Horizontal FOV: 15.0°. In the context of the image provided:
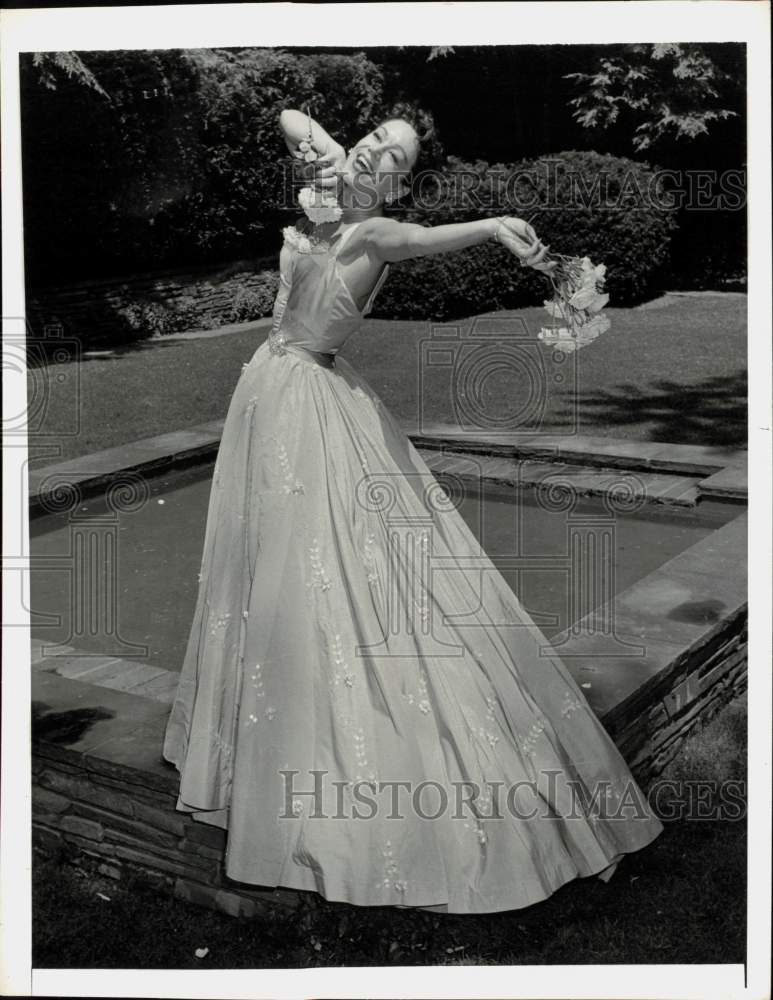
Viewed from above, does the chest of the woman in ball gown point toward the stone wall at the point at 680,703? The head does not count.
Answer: no

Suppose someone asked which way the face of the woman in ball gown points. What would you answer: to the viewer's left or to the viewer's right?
to the viewer's left

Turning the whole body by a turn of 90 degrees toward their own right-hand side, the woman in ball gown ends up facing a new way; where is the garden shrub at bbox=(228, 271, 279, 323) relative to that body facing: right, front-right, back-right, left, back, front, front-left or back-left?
front-right

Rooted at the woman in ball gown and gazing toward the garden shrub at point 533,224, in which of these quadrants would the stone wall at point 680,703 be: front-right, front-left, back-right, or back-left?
front-right

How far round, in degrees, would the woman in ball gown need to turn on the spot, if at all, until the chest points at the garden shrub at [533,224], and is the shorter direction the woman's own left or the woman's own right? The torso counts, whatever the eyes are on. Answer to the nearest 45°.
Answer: approximately 135° to the woman's own right

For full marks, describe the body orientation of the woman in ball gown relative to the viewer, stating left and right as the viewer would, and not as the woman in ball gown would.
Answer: facing the viewer and to the left of the viewer
